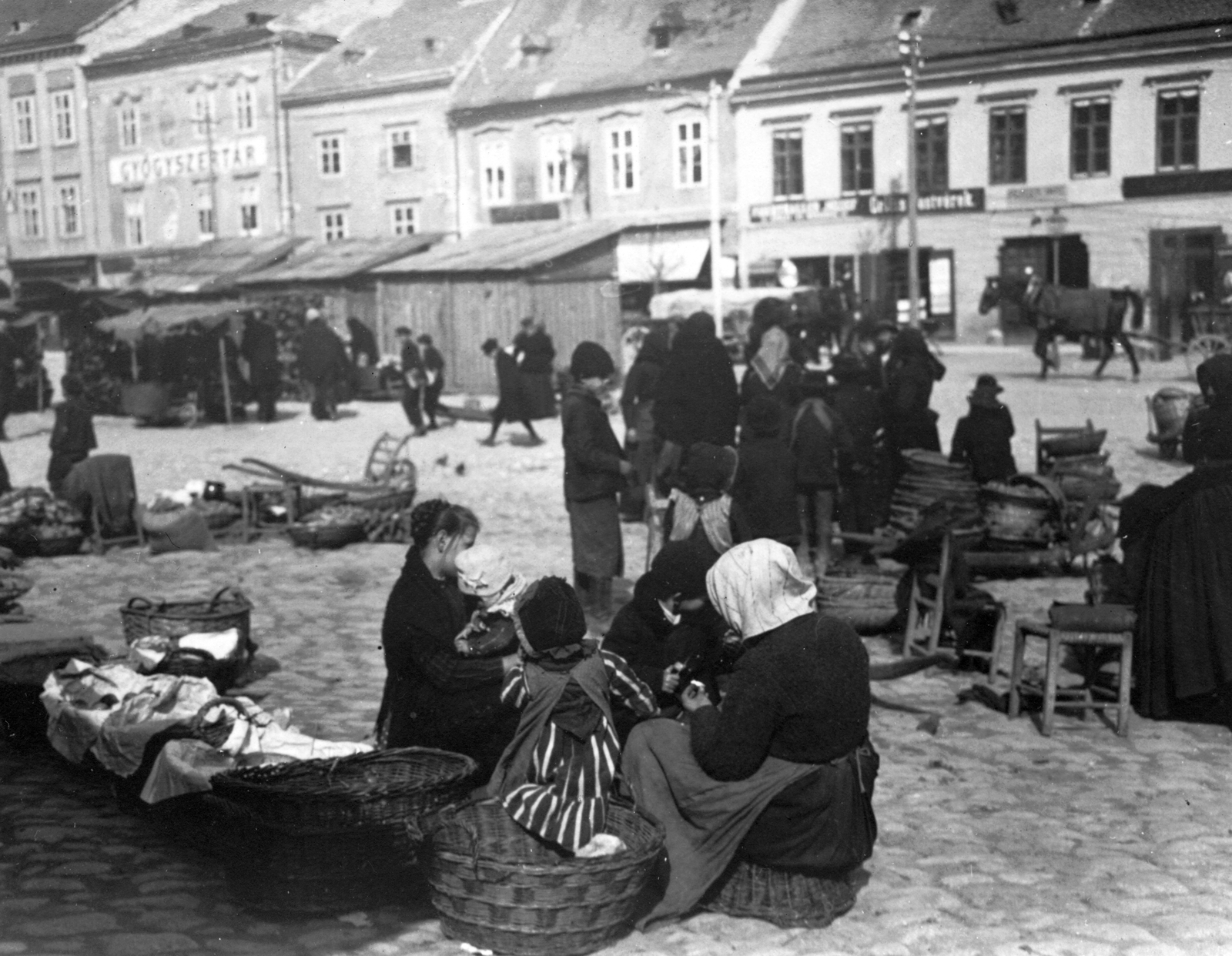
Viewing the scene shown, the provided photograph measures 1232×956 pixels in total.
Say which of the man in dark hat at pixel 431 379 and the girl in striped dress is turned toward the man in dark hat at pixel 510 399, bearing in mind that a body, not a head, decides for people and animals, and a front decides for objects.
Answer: the girl in striped dress

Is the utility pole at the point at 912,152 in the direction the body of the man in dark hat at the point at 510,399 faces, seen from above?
no

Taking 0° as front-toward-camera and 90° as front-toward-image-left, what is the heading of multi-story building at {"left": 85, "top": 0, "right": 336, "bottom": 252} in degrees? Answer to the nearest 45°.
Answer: approximately 0°

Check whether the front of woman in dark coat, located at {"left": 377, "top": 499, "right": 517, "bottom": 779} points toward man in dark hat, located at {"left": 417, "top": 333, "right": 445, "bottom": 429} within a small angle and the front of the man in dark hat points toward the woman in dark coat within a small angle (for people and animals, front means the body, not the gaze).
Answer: no

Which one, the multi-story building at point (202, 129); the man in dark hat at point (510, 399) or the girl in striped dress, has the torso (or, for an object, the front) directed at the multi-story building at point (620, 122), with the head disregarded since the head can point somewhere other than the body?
the girl in striped dress

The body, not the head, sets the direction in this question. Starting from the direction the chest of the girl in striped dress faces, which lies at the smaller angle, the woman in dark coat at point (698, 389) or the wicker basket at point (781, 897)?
the woman in dark coat

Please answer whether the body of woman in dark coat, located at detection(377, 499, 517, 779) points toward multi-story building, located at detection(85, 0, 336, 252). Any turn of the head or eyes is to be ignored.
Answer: no

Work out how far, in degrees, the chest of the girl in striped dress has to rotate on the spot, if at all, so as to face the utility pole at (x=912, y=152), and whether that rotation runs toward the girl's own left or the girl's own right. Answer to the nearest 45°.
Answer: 0° — they already face it

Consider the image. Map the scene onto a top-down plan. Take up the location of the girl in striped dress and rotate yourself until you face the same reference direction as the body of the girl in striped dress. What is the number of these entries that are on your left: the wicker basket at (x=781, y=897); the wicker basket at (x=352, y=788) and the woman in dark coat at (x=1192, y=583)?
1

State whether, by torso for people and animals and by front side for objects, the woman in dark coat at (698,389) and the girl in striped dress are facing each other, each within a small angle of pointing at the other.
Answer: no

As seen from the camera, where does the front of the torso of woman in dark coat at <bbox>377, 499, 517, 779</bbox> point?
to the viewer's right

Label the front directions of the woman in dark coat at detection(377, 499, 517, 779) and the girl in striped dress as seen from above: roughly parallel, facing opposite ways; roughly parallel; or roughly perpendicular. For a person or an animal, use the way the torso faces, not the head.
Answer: roughly perpendicular

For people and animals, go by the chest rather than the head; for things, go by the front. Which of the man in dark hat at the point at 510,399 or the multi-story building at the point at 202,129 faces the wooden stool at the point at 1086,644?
the multi-story building

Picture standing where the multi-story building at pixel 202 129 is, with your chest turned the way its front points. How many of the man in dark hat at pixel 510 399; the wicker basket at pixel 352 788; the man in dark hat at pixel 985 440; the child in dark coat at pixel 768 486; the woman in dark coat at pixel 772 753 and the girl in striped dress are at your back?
0

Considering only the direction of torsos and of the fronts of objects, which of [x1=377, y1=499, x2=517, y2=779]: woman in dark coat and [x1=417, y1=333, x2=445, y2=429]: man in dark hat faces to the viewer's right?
the woman in dark coat

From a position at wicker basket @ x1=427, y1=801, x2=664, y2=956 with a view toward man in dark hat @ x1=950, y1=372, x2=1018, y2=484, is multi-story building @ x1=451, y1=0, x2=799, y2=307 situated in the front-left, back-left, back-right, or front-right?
front-left

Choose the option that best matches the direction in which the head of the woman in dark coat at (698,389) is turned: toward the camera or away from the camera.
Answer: away from the camera

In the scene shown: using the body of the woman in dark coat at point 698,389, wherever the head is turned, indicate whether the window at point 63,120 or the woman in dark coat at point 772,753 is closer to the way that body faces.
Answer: the window

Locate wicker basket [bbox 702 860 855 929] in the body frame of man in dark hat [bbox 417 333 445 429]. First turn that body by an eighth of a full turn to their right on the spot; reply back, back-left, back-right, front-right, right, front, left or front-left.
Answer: back-left

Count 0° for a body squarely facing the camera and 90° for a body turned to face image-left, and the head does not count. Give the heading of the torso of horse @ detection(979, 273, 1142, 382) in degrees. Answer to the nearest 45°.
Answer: approximately 90°

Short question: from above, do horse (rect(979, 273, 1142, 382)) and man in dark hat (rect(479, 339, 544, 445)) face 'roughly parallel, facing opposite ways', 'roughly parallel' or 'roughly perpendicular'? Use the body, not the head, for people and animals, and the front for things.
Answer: roughly parallel

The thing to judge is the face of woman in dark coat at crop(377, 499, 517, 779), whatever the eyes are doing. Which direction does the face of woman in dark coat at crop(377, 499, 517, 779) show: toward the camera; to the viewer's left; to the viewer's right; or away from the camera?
to the viewer's right
